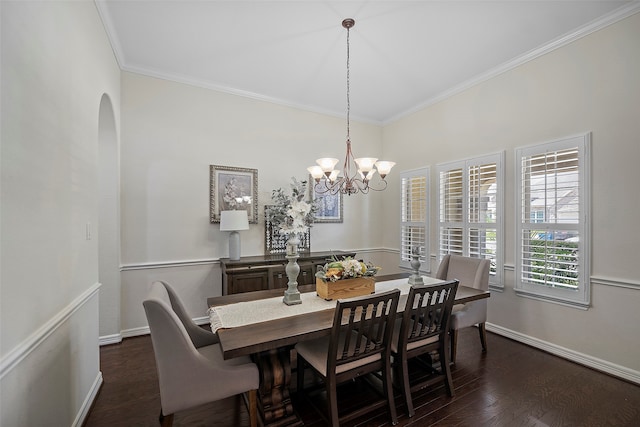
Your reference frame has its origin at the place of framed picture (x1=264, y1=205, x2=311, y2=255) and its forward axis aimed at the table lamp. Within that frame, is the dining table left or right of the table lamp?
left

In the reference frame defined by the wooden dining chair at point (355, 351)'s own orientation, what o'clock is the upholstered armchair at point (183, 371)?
The upholstered armchair is roughly at 10 o'clock from the wooden dining chair.

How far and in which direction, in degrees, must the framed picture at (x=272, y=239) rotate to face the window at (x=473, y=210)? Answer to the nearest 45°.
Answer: approximately 90° to its left

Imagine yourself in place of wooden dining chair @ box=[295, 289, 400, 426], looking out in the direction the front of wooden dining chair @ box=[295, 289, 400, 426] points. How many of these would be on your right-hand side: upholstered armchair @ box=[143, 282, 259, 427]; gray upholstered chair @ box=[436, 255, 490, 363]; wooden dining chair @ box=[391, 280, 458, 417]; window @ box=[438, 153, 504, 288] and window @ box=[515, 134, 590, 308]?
4

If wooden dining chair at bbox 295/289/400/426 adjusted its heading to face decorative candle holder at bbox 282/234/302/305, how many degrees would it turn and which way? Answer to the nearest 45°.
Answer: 0° — it already faces it

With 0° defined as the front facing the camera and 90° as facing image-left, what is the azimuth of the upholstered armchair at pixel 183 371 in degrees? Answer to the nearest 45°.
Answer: approximately 270°

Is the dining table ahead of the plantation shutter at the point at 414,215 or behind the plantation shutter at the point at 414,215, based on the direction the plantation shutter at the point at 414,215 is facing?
ahead

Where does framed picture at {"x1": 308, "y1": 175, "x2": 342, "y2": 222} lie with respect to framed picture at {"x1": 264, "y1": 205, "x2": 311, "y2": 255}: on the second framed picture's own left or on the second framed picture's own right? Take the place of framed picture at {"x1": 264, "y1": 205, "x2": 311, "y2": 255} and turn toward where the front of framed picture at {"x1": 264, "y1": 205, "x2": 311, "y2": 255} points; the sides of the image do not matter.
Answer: on the second framed picture's own left

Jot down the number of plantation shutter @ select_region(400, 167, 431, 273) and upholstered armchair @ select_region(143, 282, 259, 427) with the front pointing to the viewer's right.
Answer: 1

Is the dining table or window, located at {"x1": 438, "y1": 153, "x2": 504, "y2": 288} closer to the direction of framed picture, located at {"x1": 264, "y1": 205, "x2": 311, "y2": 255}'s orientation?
the dining table

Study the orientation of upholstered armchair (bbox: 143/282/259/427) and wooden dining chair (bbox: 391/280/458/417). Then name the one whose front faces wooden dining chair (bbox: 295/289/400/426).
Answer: the upholstered armchair

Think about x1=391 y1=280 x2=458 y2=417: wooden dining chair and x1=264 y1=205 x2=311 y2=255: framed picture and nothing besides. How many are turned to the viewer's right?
0

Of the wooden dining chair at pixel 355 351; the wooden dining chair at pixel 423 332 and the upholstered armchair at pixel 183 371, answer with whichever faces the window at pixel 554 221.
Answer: the upholstered armchair

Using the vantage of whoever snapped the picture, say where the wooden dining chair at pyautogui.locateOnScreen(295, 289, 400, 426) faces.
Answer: facing away from the viewer and to the left of the viewer

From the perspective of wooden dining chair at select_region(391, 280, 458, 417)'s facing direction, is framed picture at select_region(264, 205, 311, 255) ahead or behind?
ahead
